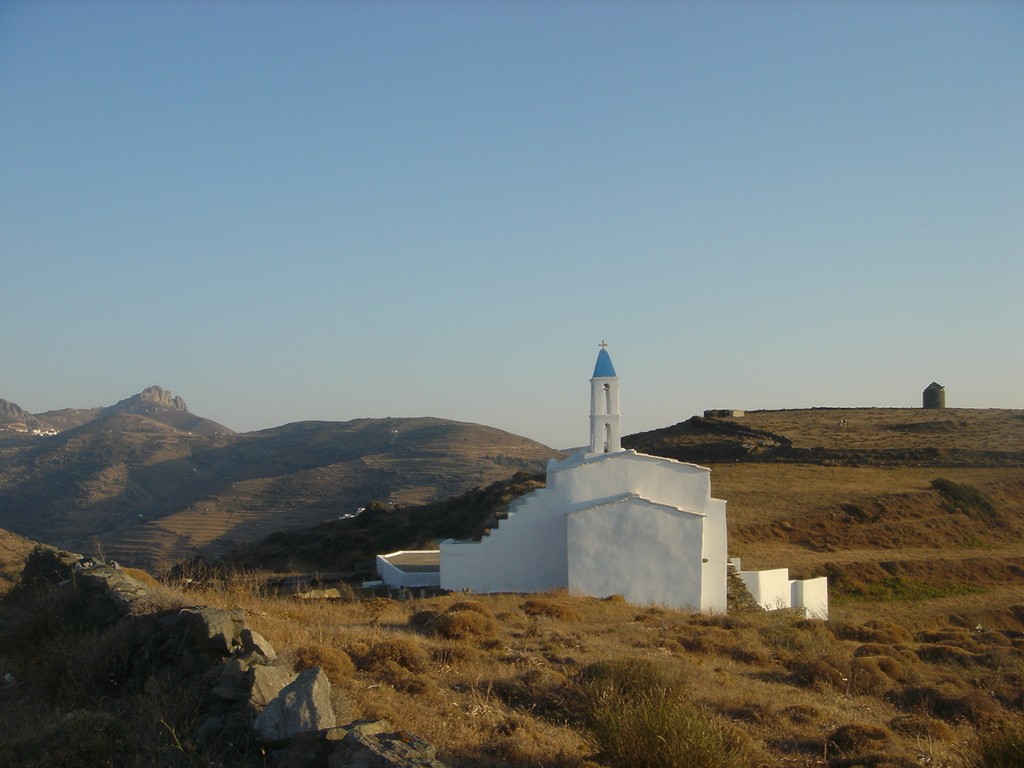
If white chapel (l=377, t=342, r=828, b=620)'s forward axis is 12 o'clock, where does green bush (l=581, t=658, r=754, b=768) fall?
The green bush is roughly at 6 o'clock from the white chapel.

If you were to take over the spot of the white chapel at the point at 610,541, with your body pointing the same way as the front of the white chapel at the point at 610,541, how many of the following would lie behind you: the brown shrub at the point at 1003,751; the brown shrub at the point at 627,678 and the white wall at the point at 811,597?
2

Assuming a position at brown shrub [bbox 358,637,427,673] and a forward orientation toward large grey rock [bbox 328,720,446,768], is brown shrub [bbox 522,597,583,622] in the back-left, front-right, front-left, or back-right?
back-left

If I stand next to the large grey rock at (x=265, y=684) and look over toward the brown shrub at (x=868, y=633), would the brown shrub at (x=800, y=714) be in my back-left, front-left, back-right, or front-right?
front-right

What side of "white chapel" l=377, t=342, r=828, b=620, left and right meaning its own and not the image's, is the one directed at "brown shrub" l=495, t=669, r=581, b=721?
back

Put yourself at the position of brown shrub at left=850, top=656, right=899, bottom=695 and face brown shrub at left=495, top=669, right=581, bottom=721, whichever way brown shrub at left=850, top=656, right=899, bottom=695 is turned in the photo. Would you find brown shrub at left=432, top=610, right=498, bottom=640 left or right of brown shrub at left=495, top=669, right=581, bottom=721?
right

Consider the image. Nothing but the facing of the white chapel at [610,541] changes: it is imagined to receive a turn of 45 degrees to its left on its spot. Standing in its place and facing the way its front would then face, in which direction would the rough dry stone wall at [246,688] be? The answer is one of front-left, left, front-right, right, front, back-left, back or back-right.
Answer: back-left

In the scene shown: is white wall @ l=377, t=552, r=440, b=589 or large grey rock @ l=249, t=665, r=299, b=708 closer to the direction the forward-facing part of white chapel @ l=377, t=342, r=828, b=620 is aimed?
the white wall
